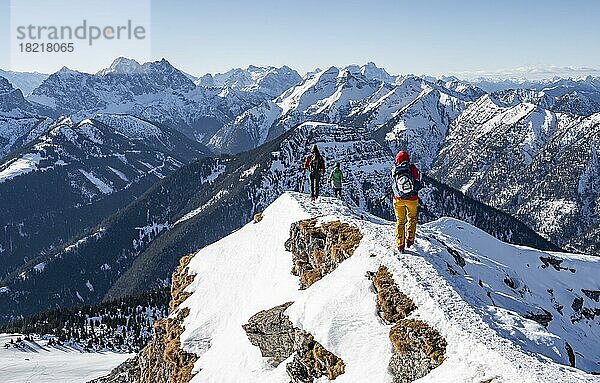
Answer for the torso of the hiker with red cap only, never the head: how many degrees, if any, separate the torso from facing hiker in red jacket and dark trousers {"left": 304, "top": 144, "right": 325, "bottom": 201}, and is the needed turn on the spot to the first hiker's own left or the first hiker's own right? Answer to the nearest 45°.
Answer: approximately 45° to the first hiker's own left

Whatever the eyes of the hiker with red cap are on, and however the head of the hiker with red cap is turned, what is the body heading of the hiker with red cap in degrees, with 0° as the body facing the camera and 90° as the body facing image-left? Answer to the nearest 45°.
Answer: approximately 180°

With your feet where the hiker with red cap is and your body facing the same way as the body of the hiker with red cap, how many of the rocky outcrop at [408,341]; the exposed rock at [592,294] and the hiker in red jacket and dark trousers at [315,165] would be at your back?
1

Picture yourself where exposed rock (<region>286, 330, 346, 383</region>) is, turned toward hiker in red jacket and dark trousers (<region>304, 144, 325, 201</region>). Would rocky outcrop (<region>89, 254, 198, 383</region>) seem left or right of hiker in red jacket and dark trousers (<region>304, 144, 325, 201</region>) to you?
left

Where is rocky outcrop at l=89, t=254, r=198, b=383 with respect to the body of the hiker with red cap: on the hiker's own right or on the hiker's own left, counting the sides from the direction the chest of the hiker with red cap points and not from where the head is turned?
on the hiker's own left

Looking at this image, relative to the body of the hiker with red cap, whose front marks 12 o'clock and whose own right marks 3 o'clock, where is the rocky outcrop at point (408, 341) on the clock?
The rocky outcrop is roughly at 6 o'clock from the hiker with red cap.

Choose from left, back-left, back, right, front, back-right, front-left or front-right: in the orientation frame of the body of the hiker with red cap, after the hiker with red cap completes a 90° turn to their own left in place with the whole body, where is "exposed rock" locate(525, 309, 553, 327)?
back

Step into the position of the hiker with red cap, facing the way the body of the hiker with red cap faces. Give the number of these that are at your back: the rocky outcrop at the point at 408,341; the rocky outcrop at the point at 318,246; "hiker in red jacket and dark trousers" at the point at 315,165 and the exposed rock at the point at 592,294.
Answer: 1
